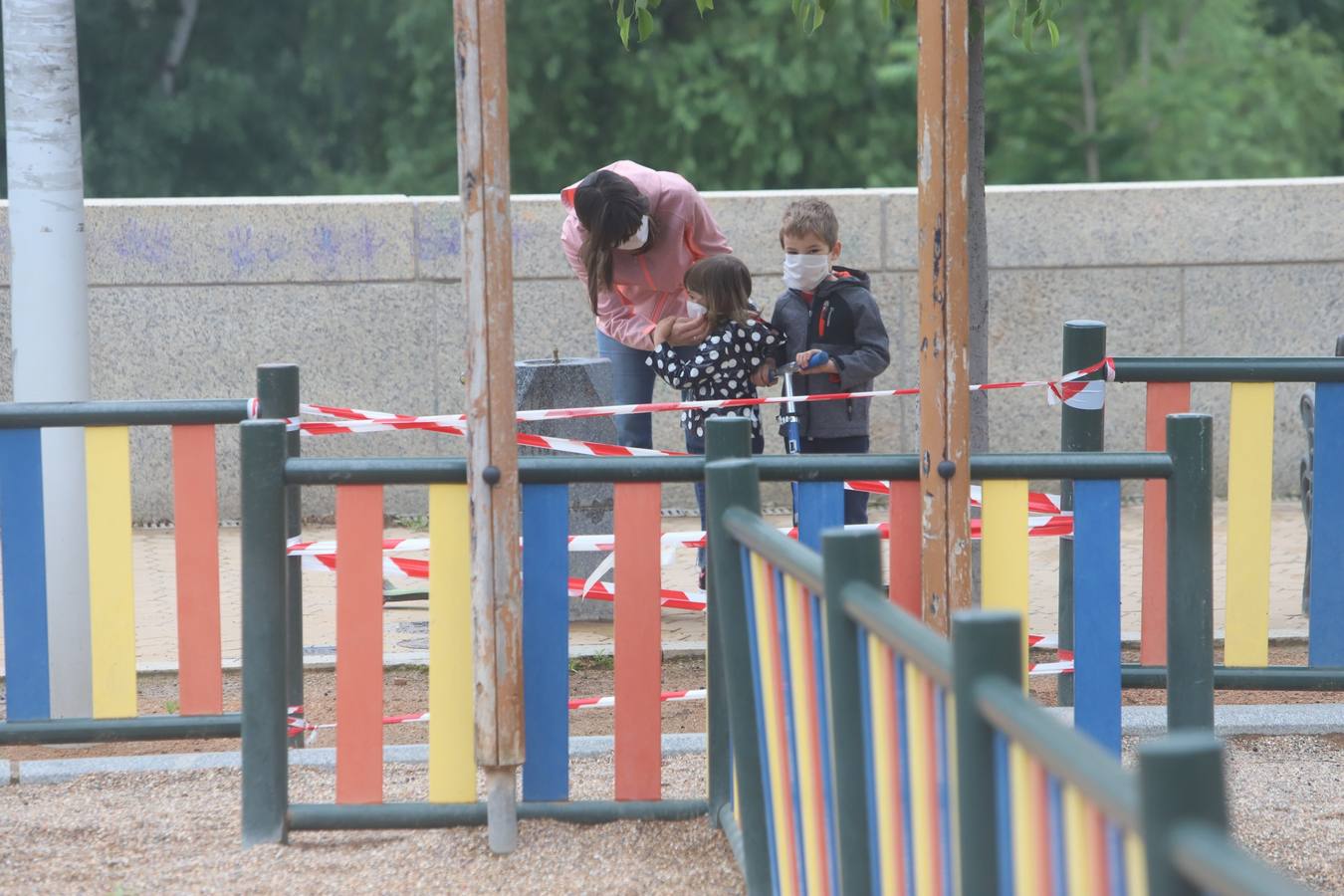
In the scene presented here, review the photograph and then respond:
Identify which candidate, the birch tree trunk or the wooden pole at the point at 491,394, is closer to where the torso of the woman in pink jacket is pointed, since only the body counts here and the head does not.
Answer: the wooden pole

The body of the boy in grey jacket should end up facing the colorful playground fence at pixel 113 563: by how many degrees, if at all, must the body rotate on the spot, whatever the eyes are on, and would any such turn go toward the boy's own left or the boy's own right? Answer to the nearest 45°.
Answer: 0° — they already face it

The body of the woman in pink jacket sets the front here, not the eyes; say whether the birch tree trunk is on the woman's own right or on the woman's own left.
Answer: on the woman's own right

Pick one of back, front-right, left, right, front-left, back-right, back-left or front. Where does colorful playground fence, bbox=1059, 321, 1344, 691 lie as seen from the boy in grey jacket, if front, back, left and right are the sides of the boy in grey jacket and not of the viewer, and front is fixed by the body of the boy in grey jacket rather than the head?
left

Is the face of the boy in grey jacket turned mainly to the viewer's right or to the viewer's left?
to the viewer's left

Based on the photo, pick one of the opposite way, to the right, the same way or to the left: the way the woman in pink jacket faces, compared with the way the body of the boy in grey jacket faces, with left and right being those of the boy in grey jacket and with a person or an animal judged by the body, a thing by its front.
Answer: to the left

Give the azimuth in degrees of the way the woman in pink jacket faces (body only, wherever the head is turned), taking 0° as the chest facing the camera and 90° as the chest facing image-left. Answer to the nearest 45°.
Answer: approximately 315°

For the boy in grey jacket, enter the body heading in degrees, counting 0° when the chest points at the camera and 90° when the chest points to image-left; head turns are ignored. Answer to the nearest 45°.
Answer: approximately 45°

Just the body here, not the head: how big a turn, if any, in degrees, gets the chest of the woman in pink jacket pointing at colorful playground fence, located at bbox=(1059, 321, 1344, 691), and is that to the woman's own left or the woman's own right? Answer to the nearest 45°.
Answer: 0° — they already face it

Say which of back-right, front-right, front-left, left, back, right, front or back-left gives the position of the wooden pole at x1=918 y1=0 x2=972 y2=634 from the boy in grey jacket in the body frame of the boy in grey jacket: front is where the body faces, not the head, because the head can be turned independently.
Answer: front-left

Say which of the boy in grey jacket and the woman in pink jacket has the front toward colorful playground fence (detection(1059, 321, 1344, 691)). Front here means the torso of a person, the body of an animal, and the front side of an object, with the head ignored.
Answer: the woman in pink jacket

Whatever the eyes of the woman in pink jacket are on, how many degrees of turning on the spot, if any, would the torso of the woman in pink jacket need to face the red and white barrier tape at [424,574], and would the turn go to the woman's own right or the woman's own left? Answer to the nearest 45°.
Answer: approximately 90° to the woman's own right
